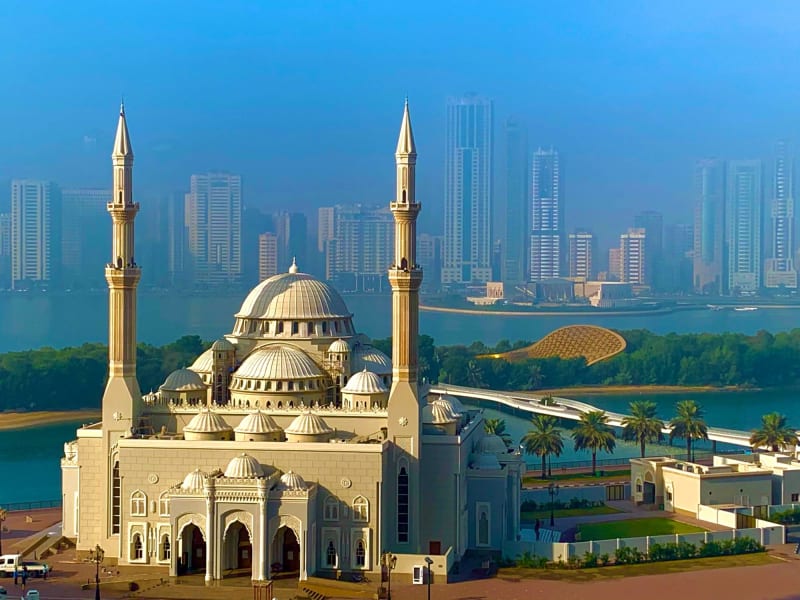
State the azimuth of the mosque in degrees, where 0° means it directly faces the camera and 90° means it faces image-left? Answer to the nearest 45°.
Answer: approximately 0°

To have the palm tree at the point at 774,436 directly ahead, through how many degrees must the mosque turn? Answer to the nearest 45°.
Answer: approximately 135° to its left

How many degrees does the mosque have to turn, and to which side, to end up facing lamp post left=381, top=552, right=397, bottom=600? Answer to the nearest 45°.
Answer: approximately 45° to its left

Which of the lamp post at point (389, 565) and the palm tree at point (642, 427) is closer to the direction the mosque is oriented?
the lamp post

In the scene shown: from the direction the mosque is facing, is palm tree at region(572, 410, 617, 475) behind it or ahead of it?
behind

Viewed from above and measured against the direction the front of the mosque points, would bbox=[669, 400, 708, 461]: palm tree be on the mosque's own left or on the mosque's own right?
on the mosque's own left

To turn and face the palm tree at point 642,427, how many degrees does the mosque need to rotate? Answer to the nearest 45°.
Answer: approximately 135° to its left
